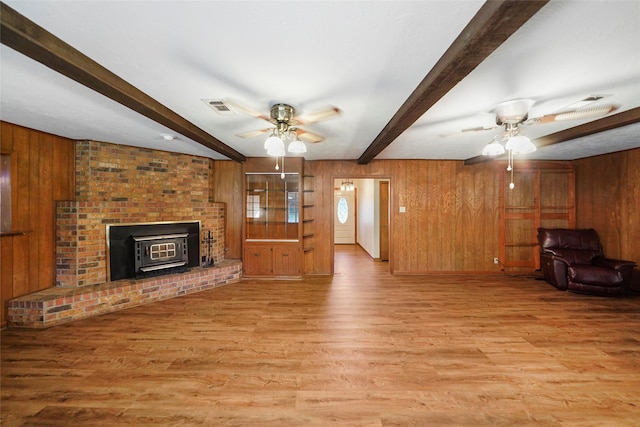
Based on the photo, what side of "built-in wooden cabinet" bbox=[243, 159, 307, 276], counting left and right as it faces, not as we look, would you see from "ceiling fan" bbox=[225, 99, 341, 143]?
front

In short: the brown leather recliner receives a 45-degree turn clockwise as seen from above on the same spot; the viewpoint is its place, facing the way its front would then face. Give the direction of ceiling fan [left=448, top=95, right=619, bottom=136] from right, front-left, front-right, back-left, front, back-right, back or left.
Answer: front

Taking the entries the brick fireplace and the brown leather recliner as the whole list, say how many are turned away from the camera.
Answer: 0

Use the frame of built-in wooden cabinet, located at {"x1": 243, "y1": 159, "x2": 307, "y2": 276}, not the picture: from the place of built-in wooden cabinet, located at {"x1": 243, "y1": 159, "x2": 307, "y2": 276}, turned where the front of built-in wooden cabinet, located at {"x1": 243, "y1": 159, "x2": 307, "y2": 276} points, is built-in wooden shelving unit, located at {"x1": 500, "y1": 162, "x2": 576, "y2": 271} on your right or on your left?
on your left

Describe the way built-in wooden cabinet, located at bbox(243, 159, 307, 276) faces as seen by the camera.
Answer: facing the viewer

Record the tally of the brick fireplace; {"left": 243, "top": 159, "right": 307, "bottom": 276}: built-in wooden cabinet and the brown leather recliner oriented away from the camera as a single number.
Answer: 0

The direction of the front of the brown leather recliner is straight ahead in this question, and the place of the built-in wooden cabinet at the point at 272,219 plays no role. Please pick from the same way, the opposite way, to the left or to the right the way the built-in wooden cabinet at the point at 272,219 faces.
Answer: the same way

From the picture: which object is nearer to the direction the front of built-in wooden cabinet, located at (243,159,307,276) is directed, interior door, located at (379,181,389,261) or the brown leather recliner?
the brown leather recliner

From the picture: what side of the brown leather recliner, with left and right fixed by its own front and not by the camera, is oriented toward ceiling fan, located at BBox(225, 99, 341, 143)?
right

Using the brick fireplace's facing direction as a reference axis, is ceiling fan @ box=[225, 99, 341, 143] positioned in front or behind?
in front

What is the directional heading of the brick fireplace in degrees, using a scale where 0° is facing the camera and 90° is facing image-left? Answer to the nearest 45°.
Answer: approximately 315°

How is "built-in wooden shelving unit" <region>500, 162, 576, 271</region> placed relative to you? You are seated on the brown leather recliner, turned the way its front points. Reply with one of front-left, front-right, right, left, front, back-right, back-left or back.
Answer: back

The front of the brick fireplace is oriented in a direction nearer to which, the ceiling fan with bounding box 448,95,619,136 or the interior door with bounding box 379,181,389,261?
the ceiling fan
